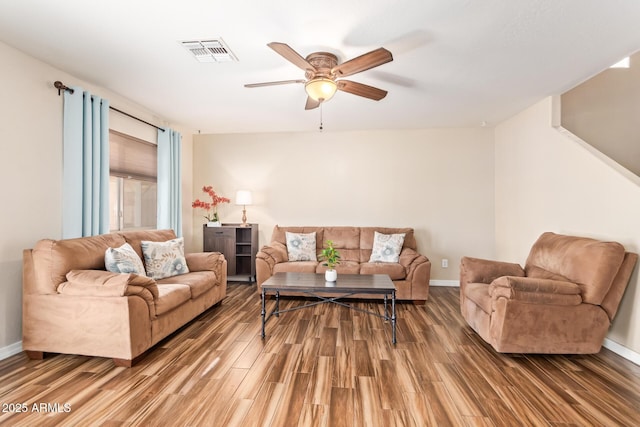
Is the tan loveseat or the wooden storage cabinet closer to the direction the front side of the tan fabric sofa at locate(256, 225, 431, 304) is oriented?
the tan loveseat

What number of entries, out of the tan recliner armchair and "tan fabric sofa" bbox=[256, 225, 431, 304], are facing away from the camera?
0

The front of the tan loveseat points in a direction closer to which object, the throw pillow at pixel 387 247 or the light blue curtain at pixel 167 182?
the throw pillow

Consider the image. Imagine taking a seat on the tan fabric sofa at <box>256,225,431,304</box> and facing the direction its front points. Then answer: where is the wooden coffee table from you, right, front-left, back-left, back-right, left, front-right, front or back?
front

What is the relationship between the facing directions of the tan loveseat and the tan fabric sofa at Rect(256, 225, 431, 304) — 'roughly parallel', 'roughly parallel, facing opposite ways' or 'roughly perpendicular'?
roughly perpendicular

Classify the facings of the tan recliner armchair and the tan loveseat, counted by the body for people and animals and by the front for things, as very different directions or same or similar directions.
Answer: very different directions

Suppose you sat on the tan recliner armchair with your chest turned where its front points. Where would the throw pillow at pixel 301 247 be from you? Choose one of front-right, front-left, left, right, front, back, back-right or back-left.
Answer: front-right

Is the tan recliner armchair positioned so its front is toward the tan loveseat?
yes

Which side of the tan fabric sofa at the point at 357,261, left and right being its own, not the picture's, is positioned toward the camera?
front

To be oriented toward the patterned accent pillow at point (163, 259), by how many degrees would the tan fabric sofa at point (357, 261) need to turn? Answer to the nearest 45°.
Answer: approximately 45° to its right

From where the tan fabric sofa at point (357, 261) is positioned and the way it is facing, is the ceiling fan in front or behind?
in front

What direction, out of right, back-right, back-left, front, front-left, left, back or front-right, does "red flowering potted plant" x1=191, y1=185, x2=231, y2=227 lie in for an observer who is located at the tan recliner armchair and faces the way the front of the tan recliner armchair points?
front-right

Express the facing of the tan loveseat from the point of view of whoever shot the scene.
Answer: facing the viewer and to the right of the viewer

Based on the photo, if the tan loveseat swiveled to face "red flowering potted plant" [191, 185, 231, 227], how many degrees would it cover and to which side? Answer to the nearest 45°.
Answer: approximately 90° to its left

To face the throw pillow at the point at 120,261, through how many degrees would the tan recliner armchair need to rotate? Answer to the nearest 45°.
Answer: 0° — it already faces it

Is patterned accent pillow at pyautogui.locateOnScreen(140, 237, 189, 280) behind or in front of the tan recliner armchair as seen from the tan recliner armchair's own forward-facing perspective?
in front

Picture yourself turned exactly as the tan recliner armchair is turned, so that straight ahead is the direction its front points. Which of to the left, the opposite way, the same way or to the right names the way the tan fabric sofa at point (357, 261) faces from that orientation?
to the left

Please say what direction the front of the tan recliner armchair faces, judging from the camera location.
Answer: facing the viewer and to the left of the viewer
